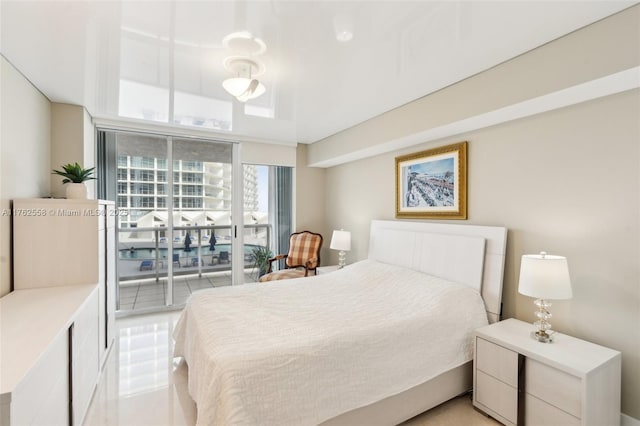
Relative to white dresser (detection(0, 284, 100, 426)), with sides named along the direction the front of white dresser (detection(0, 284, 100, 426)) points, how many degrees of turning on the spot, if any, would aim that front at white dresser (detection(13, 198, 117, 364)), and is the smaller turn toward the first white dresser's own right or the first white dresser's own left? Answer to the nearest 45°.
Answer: approximately 90° to the first white dresser's own left

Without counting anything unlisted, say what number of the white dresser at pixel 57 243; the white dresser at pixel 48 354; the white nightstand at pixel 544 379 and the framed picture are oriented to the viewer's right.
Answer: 2

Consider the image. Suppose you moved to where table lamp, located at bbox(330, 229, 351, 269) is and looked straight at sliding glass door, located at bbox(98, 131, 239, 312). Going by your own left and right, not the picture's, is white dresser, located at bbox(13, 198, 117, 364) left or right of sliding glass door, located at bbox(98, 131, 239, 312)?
left

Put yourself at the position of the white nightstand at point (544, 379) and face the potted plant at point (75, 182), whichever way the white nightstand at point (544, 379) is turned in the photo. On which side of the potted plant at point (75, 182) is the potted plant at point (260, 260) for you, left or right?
right

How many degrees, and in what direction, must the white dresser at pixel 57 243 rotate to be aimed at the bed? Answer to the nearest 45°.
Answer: approximately 45° to its right

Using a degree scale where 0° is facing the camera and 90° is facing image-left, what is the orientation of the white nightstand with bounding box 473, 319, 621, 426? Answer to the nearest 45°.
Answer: approximately 45°

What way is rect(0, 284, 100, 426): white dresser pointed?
to the viewer's right

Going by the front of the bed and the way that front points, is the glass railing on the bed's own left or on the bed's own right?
on the bed's own right

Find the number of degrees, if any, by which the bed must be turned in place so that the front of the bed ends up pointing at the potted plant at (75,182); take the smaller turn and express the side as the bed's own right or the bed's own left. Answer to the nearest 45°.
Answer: approximately 45° to the bed's own right

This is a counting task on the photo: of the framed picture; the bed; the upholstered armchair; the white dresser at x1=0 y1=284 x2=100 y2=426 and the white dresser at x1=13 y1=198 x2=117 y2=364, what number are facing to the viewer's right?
2

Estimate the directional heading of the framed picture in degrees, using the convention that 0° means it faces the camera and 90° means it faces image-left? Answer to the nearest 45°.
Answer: approximately 45°

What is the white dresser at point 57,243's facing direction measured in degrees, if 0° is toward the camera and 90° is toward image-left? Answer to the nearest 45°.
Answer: approximately 270°
